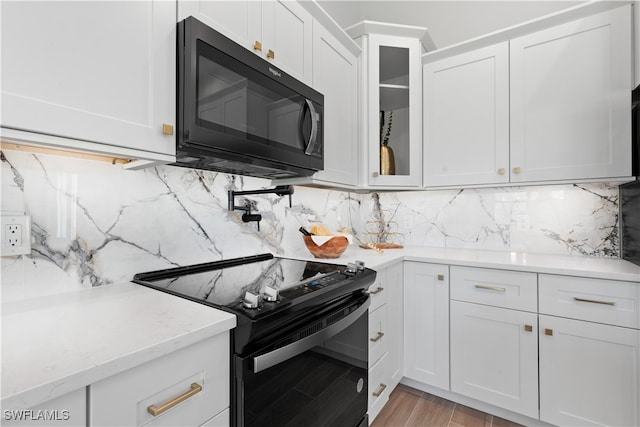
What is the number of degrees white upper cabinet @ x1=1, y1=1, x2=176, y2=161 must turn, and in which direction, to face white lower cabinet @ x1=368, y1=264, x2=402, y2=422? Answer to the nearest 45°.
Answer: approximately 45° to its left

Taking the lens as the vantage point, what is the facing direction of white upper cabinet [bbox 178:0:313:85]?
facing the viewer and to the right of the viewer

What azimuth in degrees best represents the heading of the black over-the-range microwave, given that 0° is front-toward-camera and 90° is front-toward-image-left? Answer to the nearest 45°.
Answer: approximately 315°

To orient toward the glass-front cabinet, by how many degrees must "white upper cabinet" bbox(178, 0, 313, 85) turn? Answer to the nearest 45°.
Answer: approximately 90° to its left

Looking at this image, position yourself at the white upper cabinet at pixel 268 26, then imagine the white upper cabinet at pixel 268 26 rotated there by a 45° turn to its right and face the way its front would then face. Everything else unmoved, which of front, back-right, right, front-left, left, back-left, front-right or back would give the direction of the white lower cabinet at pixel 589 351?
left

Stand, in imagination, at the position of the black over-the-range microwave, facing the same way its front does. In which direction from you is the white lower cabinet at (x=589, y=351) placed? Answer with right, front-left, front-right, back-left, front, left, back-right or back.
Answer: front-left

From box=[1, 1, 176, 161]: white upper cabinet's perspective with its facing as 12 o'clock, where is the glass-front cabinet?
The glass-front cabinet is roughly at 10 o'clock from the white upper cabinet.

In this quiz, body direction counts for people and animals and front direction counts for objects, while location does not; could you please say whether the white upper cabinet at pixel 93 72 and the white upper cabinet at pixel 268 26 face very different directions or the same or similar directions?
same or similar directions

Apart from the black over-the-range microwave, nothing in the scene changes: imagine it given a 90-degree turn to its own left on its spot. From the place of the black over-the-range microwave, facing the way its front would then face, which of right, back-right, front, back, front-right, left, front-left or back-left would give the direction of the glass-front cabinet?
front

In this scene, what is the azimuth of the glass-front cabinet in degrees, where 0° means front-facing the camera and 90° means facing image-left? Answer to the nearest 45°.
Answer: approximately 315°
